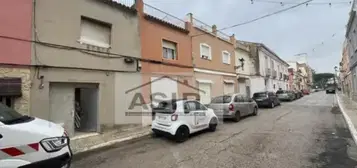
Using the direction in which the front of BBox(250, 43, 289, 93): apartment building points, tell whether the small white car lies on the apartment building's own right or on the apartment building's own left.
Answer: on the apartment building's own right

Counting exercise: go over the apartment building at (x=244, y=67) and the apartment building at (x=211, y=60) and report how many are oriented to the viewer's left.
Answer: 0

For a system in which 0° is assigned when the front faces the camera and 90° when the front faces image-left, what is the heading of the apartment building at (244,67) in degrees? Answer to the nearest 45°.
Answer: approximately 315°

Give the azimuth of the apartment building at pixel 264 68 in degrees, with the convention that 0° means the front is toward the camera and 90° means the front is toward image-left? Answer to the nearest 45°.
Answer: approximately 315°

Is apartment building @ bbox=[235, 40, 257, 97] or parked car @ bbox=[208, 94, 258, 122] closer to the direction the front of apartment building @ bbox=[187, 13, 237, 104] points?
the parked car

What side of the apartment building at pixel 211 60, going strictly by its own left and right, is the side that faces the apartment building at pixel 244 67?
left

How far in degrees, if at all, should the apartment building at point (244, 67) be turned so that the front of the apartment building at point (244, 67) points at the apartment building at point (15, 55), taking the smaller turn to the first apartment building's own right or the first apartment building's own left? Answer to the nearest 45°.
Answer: approximately 45° to the first apartment building's own right

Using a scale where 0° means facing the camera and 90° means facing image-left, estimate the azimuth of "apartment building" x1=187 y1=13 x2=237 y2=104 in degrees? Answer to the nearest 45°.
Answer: approximately 315°
